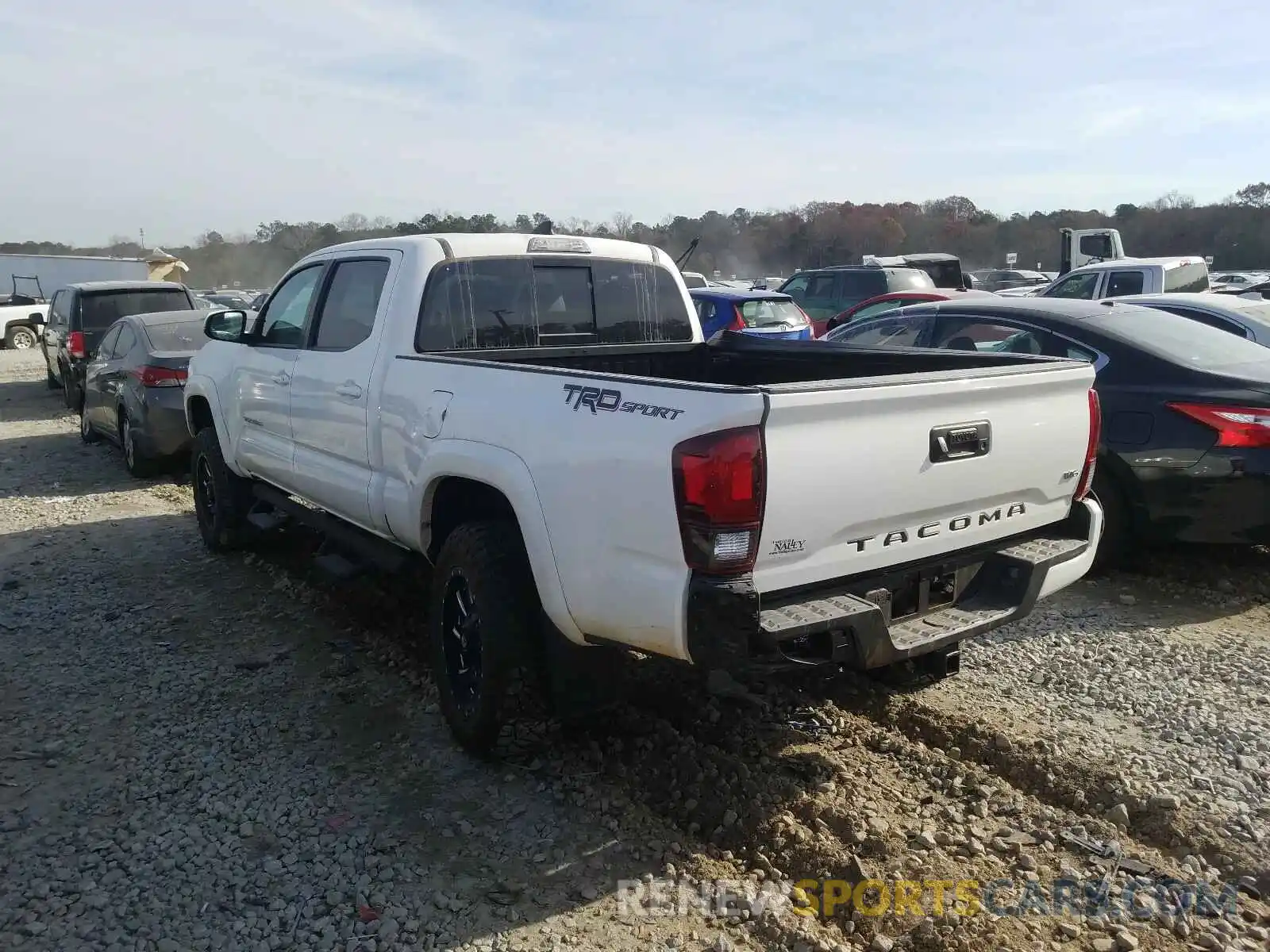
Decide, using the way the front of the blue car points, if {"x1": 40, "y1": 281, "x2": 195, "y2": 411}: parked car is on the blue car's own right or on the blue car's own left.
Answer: on the blue car's own left

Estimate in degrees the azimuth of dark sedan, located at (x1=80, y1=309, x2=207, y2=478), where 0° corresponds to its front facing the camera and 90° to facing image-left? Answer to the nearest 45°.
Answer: approximately 135°

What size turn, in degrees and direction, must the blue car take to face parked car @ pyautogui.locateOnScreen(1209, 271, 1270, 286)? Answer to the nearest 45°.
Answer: approximately 90° to its right

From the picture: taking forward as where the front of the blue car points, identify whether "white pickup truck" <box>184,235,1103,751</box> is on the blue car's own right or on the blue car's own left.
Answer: on the blue car's own left

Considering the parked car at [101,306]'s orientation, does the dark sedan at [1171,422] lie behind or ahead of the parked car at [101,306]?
behind

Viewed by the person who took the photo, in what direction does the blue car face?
facing away from the viewer and to the left of the viewer

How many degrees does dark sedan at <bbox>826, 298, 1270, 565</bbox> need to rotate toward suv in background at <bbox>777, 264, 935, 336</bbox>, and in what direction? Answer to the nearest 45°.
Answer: approximately 45° to its right

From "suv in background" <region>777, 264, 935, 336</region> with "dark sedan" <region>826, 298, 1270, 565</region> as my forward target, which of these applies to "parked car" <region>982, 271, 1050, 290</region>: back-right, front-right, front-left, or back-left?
back-left

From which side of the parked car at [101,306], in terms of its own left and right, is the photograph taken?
back

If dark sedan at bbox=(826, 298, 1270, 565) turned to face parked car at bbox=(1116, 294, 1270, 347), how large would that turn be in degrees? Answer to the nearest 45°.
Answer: approximately 45° to its right
